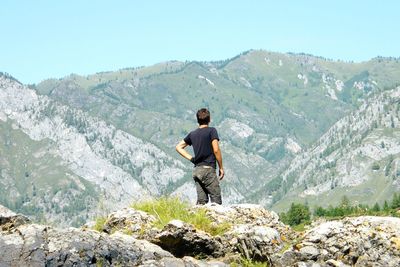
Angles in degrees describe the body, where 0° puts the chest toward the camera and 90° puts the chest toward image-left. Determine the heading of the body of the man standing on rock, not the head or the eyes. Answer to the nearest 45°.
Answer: approximately 180°

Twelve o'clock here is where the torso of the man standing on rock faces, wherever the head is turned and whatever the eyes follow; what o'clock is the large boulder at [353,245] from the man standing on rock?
The large boulder is roughly at 5 o'clock from the man standing on rock.

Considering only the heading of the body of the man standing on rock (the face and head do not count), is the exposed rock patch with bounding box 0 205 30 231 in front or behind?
behind

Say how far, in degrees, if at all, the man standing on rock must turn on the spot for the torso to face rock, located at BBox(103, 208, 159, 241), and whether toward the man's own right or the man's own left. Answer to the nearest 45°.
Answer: approximately 135° to the man's own left

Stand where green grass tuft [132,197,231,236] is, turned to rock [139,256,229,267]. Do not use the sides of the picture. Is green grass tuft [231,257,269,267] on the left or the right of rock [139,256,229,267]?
left

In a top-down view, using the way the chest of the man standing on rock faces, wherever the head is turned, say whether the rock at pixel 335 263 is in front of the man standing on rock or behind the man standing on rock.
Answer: behind

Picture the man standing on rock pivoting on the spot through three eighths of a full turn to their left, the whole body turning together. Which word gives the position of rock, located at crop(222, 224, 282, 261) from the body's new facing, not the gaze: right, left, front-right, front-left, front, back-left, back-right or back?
front-left

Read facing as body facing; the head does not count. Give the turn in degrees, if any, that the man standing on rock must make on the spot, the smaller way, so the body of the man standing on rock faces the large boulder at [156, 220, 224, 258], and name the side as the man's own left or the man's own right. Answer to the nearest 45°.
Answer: approximately 180°

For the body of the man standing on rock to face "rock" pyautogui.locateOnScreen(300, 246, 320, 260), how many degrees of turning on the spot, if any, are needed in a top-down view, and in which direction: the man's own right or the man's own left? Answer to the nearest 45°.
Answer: approximately 180°
